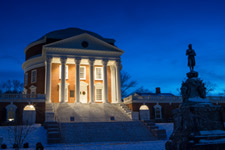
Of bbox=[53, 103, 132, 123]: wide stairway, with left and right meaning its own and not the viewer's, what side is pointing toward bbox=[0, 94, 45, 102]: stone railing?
right

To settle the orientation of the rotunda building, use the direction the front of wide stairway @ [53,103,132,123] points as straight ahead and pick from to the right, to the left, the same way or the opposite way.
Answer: the same way

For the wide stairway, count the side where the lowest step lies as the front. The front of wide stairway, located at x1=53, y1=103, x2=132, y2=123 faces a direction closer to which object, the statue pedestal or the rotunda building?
the statue pedestal

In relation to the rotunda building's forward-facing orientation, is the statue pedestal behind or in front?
in front

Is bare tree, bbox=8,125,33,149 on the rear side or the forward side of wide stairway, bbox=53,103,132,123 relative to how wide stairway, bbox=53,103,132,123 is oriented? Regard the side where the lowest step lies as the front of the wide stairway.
on the forward side

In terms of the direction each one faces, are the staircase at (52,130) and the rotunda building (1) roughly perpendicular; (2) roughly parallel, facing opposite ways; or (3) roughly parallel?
roughly parallel

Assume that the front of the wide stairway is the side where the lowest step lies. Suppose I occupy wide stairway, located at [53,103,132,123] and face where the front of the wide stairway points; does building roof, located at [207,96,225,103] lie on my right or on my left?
on my left

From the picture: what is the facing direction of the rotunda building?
toward the camera

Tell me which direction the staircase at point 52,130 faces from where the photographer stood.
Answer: facing the viewer

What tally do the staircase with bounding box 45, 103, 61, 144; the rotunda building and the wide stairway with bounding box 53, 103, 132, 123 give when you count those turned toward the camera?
3

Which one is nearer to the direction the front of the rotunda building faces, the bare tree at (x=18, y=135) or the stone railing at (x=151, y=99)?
the bare tree

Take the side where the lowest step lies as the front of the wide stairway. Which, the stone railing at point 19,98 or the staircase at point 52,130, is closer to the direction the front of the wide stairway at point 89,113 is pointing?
the staircase

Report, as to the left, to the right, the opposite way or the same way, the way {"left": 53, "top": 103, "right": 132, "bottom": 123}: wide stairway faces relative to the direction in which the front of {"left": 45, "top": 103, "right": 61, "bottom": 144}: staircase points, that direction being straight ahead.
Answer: the same way

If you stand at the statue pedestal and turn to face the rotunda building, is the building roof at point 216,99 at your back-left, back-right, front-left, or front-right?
front-right

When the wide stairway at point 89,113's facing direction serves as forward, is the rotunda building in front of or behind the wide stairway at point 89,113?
behind

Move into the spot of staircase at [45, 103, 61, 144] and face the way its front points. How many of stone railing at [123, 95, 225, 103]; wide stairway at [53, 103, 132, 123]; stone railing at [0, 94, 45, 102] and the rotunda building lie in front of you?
0

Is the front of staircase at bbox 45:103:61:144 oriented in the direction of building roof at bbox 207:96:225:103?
no
